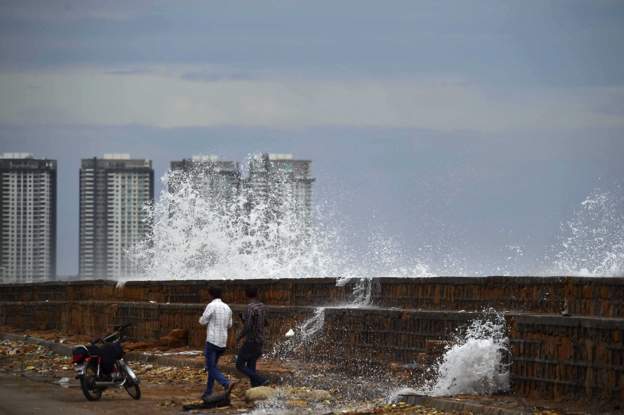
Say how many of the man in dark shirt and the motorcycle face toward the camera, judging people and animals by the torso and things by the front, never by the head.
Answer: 0

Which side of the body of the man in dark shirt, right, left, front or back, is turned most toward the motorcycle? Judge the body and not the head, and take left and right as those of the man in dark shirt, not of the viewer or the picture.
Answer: back

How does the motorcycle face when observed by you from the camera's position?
facing away from the viewer and to the right of the viewer

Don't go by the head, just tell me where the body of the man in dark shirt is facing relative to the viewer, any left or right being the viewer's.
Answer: facing to the right of the viewer
